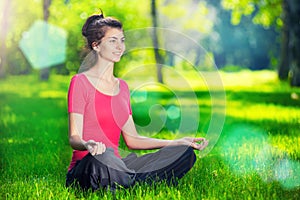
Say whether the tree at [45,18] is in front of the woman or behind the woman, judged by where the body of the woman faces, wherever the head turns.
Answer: behind

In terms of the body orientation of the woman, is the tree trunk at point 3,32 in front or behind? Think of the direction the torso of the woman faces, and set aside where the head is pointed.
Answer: behind

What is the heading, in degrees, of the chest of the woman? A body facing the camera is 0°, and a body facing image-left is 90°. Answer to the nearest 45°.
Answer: approximately 315°
